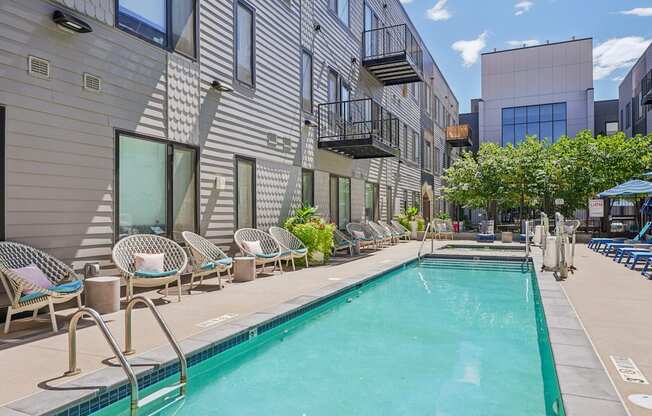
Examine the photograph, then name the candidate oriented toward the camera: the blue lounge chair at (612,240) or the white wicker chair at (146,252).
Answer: the white wicker chair

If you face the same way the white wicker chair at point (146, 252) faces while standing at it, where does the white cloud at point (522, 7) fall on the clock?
The white cloud is roughly at 8 o'clock from the white wicker chair.

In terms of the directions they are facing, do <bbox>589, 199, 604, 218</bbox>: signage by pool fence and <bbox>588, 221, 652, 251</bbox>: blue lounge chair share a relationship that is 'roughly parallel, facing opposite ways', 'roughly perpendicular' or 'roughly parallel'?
roughly perpendicular

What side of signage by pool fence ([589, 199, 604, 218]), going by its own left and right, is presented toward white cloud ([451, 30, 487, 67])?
back

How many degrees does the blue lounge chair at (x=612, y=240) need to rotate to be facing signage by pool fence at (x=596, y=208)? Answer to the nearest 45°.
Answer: approximately 90° to its right

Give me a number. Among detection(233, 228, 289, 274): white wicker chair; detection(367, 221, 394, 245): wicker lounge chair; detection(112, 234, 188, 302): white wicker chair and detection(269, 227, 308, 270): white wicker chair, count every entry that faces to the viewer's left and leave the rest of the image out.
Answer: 0

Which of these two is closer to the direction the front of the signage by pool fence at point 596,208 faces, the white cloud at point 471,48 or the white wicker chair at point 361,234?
the white wicker chair

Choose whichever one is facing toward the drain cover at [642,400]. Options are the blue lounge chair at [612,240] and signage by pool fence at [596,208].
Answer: the signage by pool fence

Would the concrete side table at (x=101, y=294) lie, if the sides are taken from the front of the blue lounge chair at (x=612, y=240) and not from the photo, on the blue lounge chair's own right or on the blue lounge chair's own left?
on the blue lounge chair's own left

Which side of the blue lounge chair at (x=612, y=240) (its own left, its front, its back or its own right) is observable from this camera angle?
left

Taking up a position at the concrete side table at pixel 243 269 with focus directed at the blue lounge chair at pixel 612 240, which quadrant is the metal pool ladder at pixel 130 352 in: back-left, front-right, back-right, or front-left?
back-right

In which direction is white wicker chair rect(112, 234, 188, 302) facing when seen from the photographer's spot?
facing the viewer

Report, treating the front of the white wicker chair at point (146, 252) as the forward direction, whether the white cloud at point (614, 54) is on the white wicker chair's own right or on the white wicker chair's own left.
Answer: on the white wicker chair's own left

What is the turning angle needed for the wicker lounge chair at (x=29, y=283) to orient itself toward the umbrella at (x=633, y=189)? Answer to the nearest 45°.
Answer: approximately 45° to its left

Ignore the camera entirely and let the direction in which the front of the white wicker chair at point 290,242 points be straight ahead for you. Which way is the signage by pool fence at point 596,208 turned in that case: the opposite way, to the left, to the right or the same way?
to the right

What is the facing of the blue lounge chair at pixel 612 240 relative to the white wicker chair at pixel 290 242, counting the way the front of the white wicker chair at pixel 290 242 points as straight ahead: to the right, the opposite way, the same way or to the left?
the opposite way

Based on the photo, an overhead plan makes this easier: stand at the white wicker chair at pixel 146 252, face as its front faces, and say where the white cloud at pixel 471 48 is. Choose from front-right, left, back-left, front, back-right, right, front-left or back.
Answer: back-left

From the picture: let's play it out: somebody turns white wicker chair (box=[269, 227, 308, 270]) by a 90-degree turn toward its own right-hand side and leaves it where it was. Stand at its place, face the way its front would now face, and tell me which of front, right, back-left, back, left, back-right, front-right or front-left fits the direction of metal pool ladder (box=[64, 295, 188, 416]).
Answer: front-left

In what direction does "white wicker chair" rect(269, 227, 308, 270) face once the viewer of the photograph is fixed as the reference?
facing the viewer and to the right of the viewer
